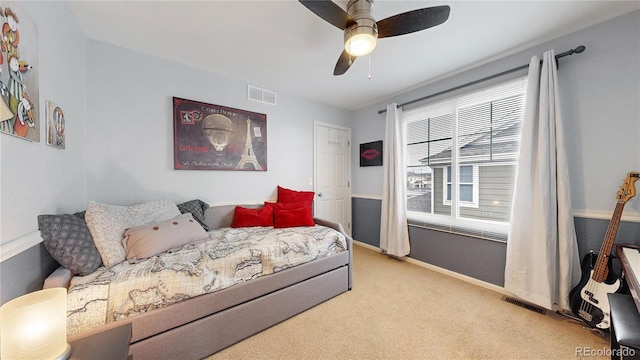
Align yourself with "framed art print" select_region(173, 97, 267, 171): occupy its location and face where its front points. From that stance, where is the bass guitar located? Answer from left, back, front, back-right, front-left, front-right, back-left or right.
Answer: front

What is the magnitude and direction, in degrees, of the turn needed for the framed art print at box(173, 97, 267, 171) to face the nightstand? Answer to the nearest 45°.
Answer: approximately 45° to its right

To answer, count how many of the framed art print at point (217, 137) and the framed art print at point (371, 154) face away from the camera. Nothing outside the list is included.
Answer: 0

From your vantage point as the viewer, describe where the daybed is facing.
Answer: facing the viewer and to the right of the viewer

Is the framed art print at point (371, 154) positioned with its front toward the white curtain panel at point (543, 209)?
no

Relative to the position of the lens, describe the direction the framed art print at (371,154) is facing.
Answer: facing the viewer and to the left of the viewer

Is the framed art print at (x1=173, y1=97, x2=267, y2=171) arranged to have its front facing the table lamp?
no

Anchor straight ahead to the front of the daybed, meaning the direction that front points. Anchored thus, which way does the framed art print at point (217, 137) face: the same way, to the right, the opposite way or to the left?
the same way

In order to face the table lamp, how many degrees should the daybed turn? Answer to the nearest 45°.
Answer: approximately 90° to its right

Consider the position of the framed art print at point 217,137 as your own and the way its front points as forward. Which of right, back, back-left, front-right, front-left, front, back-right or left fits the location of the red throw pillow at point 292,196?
front-left

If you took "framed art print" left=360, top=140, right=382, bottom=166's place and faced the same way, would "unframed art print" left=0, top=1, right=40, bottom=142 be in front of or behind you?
in front

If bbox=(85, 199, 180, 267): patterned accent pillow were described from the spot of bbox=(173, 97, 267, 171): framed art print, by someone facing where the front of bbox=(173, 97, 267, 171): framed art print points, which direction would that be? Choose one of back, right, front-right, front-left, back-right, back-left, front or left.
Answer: right

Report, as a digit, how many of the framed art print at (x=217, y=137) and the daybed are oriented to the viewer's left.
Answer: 0

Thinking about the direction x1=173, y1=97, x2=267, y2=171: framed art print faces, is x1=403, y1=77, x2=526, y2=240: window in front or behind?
in front
